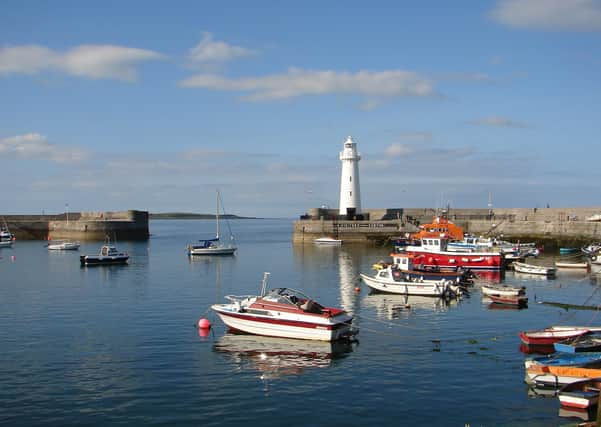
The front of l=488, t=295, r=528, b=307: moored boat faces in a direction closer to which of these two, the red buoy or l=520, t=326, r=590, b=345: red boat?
the red buoy

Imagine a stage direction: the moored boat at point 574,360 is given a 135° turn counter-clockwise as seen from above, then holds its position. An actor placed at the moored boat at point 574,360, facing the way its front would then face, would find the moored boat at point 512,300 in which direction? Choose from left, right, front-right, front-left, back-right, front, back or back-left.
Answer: back-left

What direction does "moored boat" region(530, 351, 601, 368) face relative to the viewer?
to the viewer's left

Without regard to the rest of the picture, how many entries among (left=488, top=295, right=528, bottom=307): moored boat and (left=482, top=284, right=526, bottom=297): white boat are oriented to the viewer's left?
2

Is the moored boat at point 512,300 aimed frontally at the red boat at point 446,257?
no

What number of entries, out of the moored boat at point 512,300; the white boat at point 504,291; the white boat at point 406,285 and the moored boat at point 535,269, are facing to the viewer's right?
0

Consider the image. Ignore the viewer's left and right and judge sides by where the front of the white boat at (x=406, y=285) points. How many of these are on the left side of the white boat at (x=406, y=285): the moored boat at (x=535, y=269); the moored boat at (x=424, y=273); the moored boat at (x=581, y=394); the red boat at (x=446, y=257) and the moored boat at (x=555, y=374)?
2

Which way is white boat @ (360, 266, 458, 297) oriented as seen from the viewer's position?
to the viewer's left

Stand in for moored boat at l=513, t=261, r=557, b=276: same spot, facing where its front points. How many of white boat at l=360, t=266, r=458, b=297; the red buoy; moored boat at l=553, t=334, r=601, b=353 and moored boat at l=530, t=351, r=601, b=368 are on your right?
0

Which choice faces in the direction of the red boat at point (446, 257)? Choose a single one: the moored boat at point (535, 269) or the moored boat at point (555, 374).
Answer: the moored boat at point (535, 269)

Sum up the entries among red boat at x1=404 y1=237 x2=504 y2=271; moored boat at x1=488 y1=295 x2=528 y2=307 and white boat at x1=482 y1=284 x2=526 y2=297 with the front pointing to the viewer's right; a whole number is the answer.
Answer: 0

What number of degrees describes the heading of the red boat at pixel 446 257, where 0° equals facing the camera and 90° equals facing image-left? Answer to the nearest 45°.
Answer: approximately 90°

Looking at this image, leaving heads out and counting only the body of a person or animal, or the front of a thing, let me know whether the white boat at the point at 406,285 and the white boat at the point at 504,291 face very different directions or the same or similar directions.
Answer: same or similar directions

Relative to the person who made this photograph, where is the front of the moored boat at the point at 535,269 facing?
facing to the left of the viewer

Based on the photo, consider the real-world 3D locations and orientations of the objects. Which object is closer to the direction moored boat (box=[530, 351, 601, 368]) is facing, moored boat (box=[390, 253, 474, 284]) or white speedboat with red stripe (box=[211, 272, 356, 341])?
the white speedboat with red stripe

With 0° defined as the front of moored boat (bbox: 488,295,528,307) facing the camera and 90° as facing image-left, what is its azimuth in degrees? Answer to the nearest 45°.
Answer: approximately 90°
